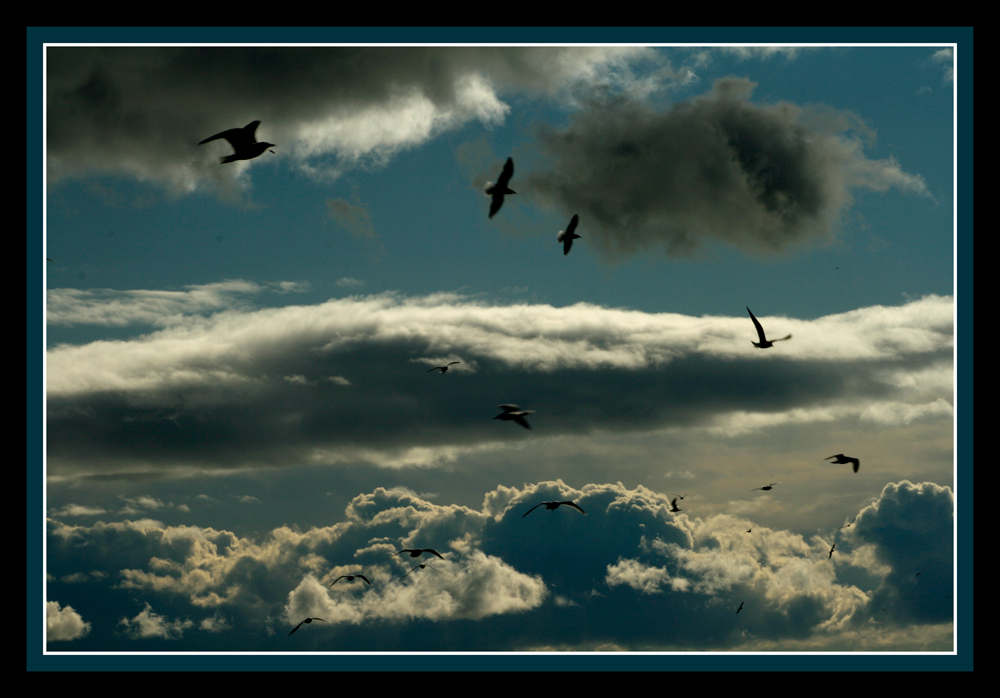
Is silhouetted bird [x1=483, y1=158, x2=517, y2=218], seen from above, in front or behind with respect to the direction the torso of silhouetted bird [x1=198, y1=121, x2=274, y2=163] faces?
in front

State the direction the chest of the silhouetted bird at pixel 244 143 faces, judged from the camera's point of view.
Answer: to the viewer's right
